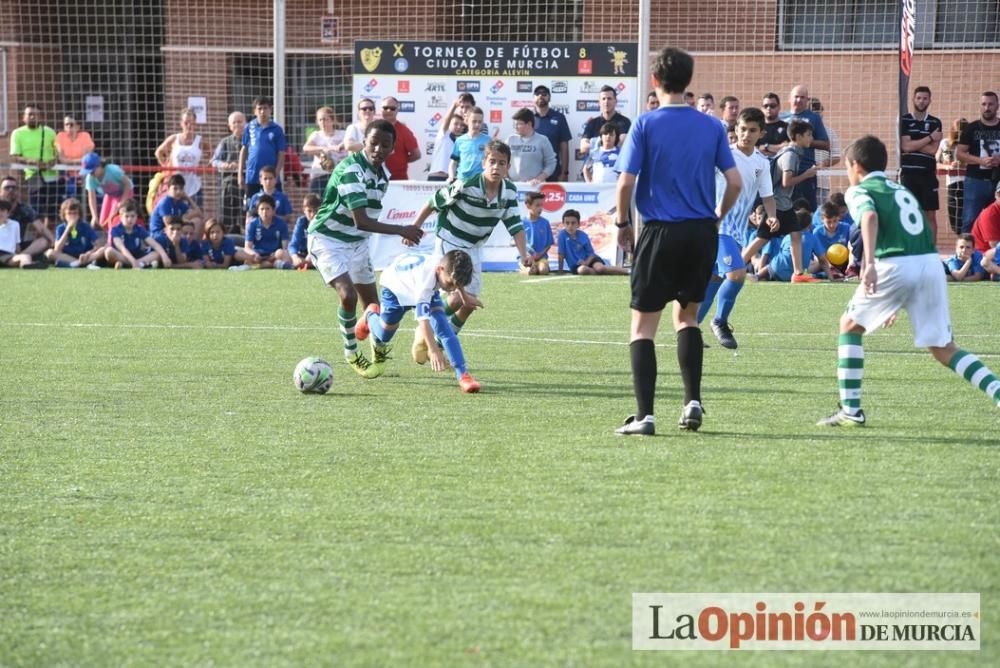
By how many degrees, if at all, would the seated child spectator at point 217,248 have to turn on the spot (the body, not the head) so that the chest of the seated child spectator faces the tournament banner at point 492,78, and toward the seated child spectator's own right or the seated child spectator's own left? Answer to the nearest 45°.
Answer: approximately 90° to the seated child spectator's own left

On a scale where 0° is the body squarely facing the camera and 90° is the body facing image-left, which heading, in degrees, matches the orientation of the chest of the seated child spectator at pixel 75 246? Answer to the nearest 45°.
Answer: approximately 0°

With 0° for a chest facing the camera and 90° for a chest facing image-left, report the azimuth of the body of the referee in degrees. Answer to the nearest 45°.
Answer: approximately 180°

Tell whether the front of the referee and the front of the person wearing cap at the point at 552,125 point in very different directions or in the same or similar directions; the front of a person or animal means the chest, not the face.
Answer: very different directions

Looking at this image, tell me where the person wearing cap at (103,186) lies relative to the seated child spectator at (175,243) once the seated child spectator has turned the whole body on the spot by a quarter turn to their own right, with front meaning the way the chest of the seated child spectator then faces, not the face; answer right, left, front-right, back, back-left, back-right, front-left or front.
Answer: front-right
